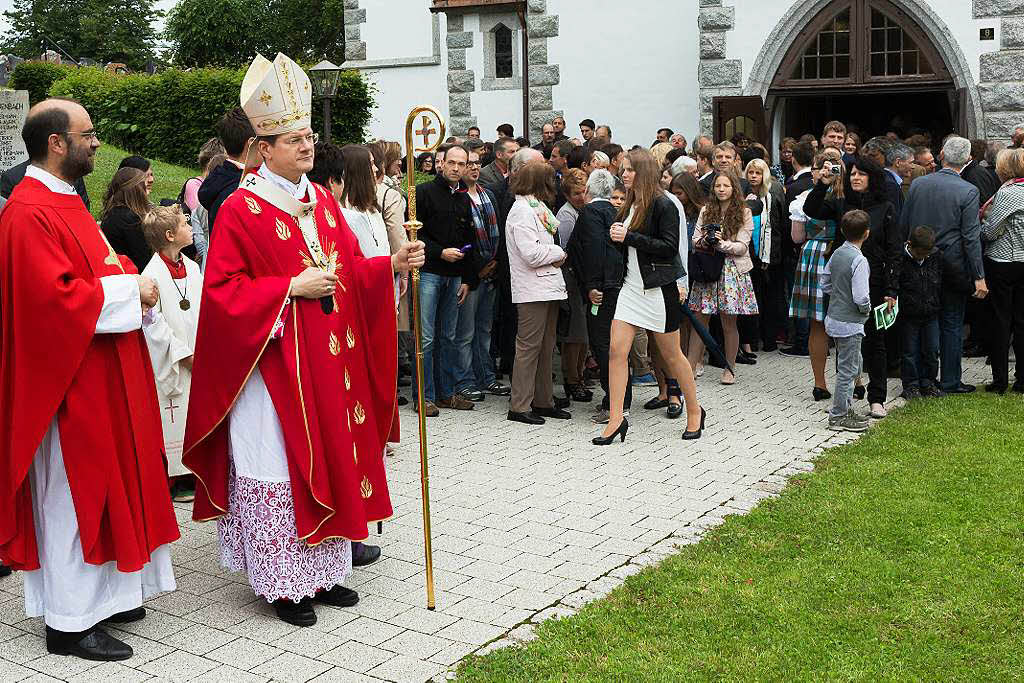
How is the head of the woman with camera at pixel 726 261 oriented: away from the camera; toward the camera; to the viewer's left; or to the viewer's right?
toward the camera

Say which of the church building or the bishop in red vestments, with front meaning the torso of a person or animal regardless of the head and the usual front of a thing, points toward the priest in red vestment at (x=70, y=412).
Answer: the church building

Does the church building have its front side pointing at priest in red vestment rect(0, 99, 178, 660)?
yes

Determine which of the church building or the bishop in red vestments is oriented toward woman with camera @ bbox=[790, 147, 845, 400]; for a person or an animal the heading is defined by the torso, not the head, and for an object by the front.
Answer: the church building

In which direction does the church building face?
toward the camera

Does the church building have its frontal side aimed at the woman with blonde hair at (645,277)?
yes

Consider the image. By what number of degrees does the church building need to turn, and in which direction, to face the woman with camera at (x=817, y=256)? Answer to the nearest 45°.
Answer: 0° — it already faces them

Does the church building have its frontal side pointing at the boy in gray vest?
yes

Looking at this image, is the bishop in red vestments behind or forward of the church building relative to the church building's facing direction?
forward

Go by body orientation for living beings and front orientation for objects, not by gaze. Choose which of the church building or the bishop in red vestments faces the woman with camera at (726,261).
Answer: the church building

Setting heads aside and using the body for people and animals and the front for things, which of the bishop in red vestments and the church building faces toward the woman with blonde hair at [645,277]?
the church building

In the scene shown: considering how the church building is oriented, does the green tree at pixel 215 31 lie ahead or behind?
behind

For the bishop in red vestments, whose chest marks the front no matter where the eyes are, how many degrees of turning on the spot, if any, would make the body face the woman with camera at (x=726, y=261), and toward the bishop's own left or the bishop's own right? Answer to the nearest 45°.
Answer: approximately 90° to the bishop's own left
